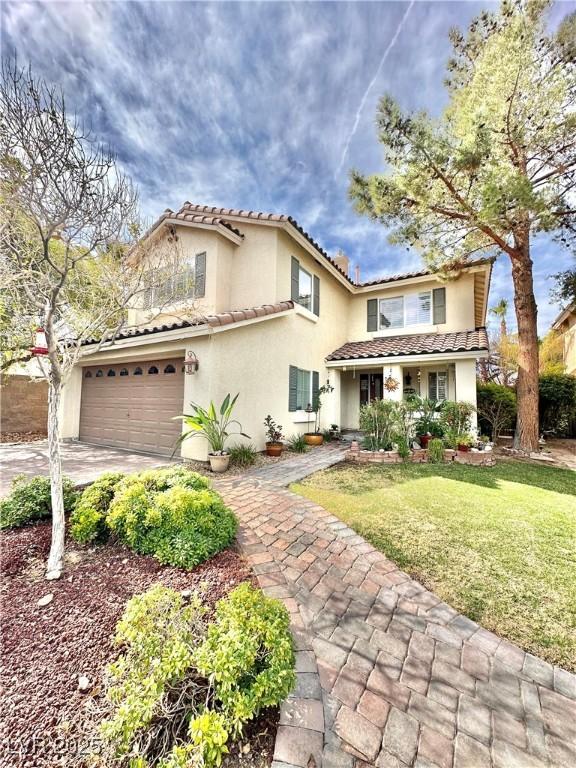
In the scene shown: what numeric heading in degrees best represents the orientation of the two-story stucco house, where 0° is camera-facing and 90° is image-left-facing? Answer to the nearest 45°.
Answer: approximately 45°

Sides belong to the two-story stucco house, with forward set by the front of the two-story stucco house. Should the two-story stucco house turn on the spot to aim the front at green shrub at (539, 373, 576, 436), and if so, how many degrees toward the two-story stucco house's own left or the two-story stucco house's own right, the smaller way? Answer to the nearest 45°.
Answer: approximately 135° to the two-story stucco house's own left

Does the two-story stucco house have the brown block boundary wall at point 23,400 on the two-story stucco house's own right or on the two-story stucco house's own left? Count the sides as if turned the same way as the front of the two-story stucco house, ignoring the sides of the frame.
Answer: on the two-story stucco house's own right

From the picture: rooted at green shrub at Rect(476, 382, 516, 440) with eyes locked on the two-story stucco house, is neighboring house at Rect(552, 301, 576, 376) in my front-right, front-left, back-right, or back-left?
back-right

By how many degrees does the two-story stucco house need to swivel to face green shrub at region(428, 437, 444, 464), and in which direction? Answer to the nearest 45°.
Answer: approximately 90° to its left

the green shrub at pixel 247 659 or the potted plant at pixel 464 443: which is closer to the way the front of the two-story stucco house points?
the green shrub
